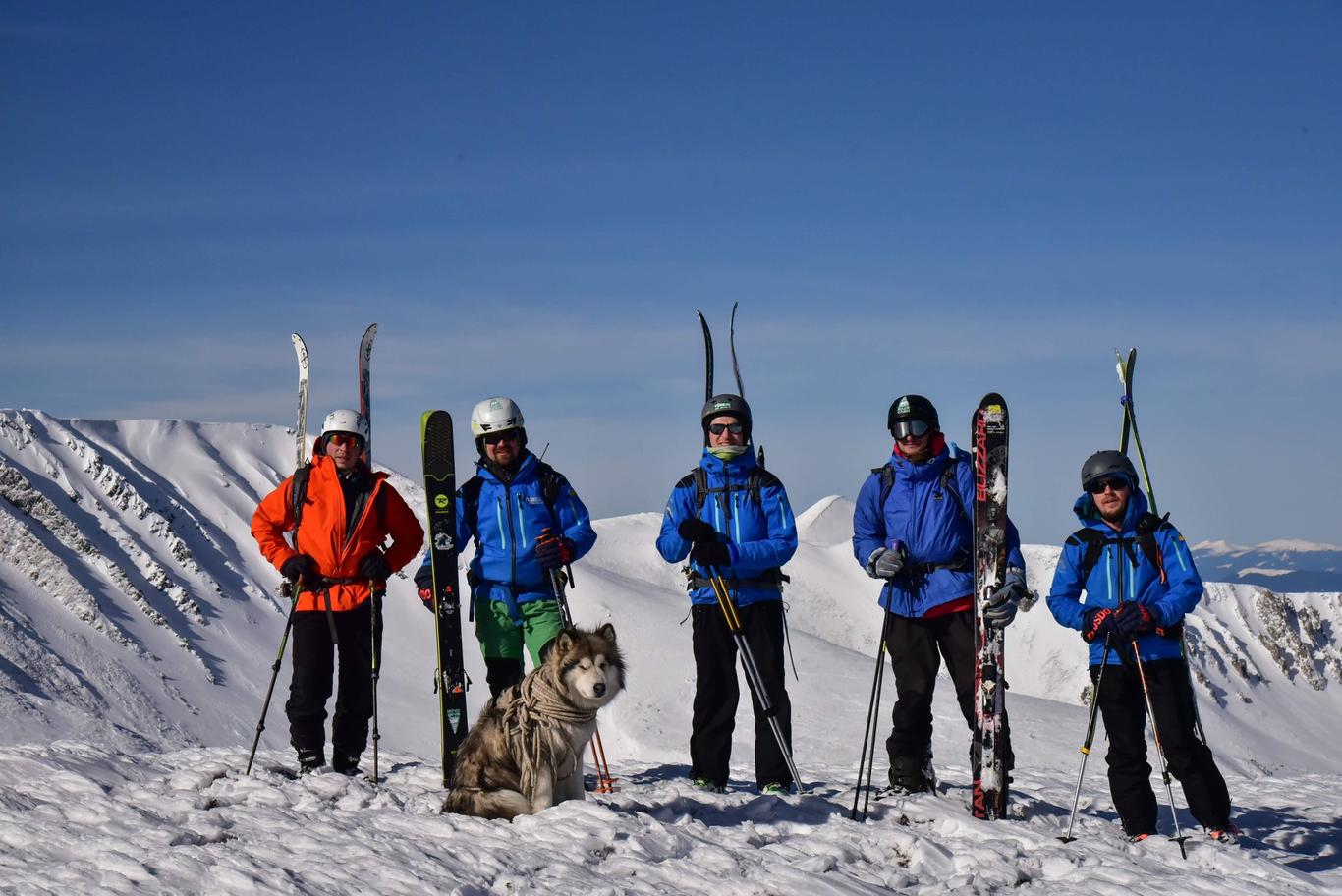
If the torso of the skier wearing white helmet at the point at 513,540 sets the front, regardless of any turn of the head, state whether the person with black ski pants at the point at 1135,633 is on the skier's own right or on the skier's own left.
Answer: on the skier's own left

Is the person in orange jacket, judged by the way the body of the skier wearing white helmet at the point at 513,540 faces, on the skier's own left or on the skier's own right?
on the skier's own right

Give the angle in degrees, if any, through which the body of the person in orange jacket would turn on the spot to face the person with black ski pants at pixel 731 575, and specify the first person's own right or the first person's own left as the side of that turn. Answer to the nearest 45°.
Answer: approximately 90° to the first person's own left

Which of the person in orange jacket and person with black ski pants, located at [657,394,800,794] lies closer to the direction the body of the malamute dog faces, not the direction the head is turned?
the person with black ski pants

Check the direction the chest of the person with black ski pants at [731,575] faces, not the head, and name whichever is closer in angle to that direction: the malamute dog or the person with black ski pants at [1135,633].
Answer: the malamute dog

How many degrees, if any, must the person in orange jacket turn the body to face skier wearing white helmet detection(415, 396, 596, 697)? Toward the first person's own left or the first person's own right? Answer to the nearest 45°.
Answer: approximately 45° to the first person's own left

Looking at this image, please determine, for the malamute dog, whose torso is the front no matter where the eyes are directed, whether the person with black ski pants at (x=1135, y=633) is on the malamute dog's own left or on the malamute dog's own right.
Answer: on the malamute dog's own left

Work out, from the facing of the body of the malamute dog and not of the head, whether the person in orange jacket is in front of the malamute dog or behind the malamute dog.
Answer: behind

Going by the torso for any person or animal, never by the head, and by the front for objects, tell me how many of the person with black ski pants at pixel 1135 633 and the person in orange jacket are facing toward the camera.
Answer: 2

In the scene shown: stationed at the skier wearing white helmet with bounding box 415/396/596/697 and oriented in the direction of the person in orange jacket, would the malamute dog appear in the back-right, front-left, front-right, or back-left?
back-left

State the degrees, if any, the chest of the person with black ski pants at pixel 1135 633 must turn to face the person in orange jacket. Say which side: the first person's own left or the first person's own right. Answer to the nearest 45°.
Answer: approximately 90° to the first person's own right

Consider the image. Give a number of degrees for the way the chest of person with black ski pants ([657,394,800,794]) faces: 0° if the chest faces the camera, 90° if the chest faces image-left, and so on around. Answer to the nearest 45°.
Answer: approximately 0°
